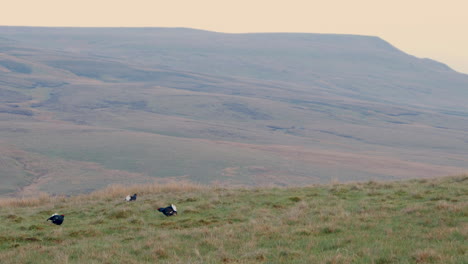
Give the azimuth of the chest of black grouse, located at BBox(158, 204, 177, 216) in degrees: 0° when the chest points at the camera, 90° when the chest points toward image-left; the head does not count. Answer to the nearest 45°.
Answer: approximately 90°
